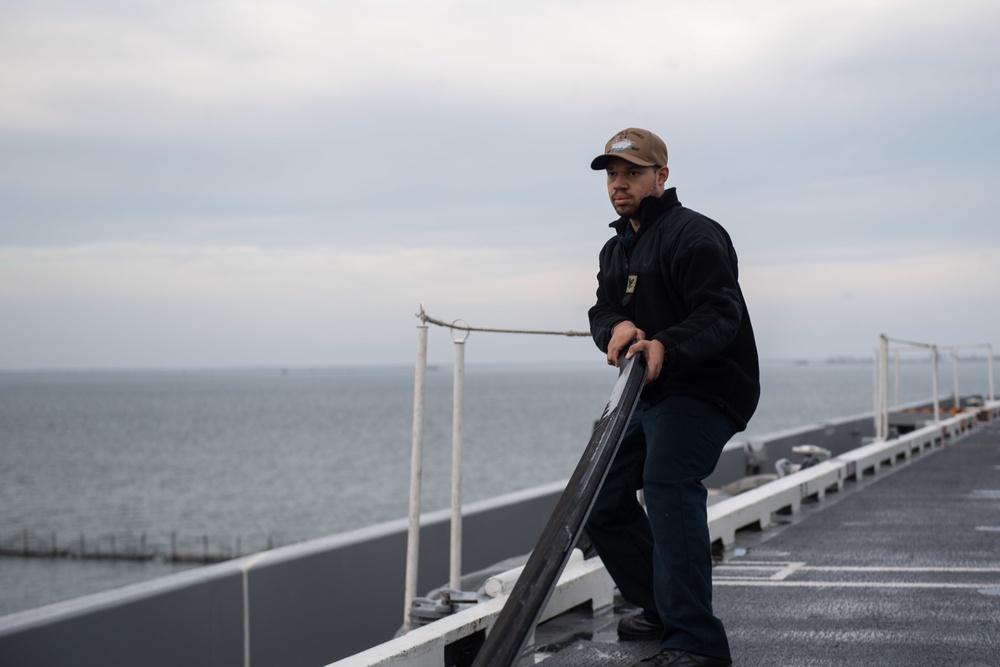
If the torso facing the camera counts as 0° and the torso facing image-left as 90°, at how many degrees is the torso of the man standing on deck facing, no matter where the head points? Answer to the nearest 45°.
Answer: approximately 45°
